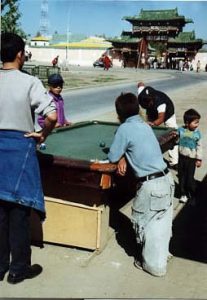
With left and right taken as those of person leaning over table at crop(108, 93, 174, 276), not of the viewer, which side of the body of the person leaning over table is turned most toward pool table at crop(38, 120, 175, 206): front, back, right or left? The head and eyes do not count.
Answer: front

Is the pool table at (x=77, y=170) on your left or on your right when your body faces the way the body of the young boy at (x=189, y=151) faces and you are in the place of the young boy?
on your right

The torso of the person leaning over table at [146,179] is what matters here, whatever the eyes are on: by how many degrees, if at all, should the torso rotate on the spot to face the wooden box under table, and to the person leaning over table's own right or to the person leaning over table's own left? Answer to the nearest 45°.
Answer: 0° — they already face it

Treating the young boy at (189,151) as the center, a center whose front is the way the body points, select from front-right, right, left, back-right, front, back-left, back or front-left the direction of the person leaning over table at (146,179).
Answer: front-right

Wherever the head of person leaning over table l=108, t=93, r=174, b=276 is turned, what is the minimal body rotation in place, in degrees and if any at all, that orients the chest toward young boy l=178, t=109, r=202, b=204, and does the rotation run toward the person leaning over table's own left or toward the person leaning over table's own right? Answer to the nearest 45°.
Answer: approximately 45° to the person leaning over table's own right

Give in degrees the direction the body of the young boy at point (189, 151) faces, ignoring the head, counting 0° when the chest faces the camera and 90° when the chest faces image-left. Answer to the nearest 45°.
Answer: approximately 315°

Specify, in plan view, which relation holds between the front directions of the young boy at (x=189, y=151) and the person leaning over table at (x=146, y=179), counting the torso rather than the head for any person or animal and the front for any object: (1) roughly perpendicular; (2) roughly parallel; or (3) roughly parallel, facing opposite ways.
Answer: roughly parallel, facing opposite ways

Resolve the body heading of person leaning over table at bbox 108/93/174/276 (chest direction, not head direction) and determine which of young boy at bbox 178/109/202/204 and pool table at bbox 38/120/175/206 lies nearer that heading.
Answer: the pool table

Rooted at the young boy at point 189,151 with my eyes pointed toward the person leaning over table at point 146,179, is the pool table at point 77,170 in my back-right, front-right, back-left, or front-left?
front-right
